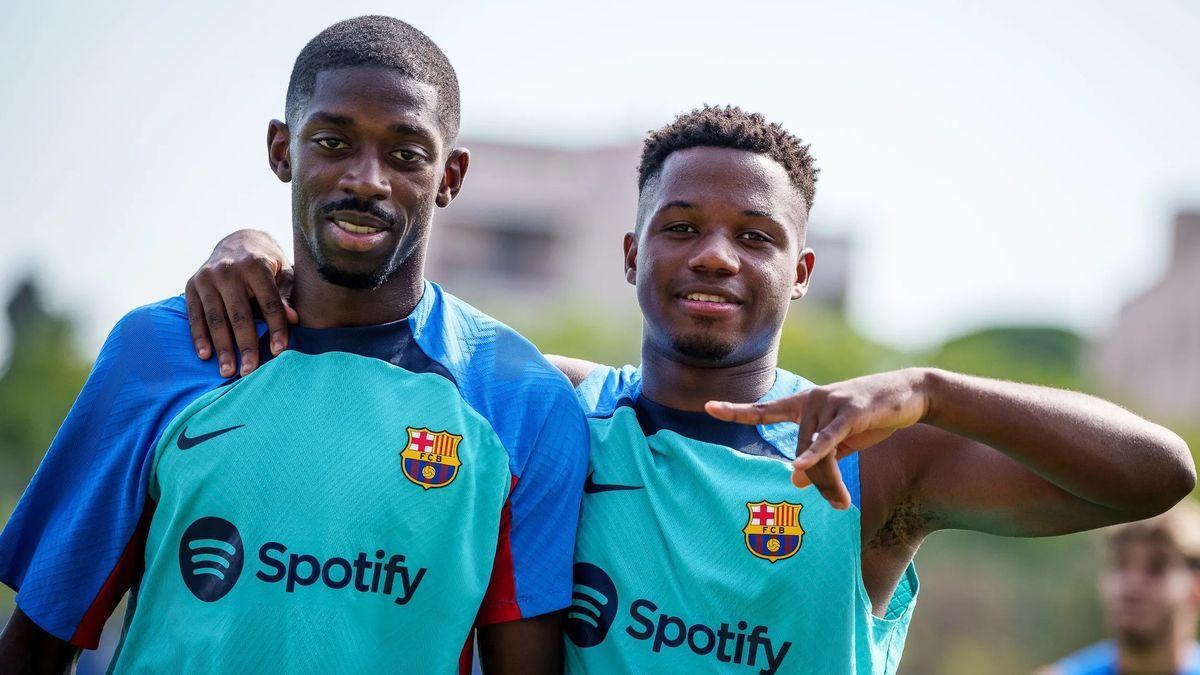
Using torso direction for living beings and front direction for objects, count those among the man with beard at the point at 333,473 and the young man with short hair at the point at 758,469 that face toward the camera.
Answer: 2

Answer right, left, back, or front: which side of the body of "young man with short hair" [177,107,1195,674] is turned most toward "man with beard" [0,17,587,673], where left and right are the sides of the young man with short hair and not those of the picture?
right

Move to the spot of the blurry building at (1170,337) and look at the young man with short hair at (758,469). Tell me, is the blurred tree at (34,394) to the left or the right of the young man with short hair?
right

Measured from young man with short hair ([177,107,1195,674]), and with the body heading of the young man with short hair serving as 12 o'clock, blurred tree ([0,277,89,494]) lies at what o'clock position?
The blurred tree is roughly at 5 o'clock from the young man with short hair.

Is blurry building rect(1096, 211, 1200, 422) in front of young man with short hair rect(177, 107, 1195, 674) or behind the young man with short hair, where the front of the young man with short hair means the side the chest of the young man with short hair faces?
behind

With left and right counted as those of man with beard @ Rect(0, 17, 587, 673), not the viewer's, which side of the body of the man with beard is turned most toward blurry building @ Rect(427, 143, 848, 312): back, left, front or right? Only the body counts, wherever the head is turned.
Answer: back

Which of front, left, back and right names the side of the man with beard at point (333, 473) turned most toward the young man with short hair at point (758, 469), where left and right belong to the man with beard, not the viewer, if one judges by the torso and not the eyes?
left

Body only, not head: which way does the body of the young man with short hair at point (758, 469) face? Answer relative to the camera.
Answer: toward the camera

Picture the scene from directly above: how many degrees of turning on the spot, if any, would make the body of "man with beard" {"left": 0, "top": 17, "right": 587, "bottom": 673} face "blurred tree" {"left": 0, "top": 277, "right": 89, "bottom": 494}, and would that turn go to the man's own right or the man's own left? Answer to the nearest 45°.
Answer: approximately 180°

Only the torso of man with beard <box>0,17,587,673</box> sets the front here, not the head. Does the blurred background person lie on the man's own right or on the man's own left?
on the man's own left

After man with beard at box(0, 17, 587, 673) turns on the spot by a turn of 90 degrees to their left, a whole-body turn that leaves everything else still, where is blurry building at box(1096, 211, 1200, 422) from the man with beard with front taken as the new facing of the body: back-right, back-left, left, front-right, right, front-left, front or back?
front-left

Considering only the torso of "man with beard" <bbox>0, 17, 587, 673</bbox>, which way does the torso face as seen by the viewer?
toward the camera
